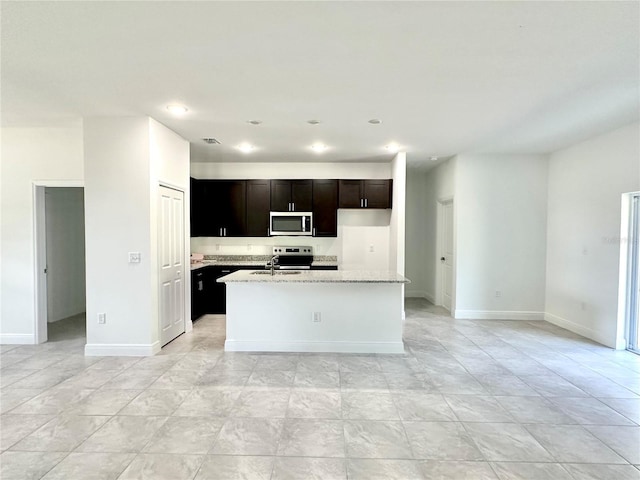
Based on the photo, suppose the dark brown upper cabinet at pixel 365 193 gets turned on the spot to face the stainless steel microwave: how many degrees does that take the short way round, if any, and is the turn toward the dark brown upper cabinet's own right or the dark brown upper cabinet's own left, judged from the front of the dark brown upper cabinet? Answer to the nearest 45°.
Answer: approximately 90° to the dark brown upper cabinet's own right

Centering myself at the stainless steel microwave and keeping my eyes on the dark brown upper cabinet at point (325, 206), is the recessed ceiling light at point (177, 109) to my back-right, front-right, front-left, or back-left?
back-right

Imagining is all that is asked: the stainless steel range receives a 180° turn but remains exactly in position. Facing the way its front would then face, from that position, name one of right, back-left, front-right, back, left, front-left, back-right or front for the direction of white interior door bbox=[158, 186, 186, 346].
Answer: back-left

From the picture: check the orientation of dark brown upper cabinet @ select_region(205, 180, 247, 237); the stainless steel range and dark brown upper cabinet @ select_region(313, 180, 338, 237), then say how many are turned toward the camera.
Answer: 3

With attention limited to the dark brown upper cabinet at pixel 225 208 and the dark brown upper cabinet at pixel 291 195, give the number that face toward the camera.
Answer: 2

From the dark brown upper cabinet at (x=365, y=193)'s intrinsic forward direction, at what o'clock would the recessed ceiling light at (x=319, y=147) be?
The recessed ceiling light is roughly at 1 o'clock from the dark brown upper cabinet.

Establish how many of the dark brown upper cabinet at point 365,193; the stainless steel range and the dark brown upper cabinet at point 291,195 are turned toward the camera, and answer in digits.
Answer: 3

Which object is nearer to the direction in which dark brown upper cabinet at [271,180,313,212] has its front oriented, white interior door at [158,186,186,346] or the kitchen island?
the kitchen island

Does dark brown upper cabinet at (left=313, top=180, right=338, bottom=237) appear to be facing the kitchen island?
yes
